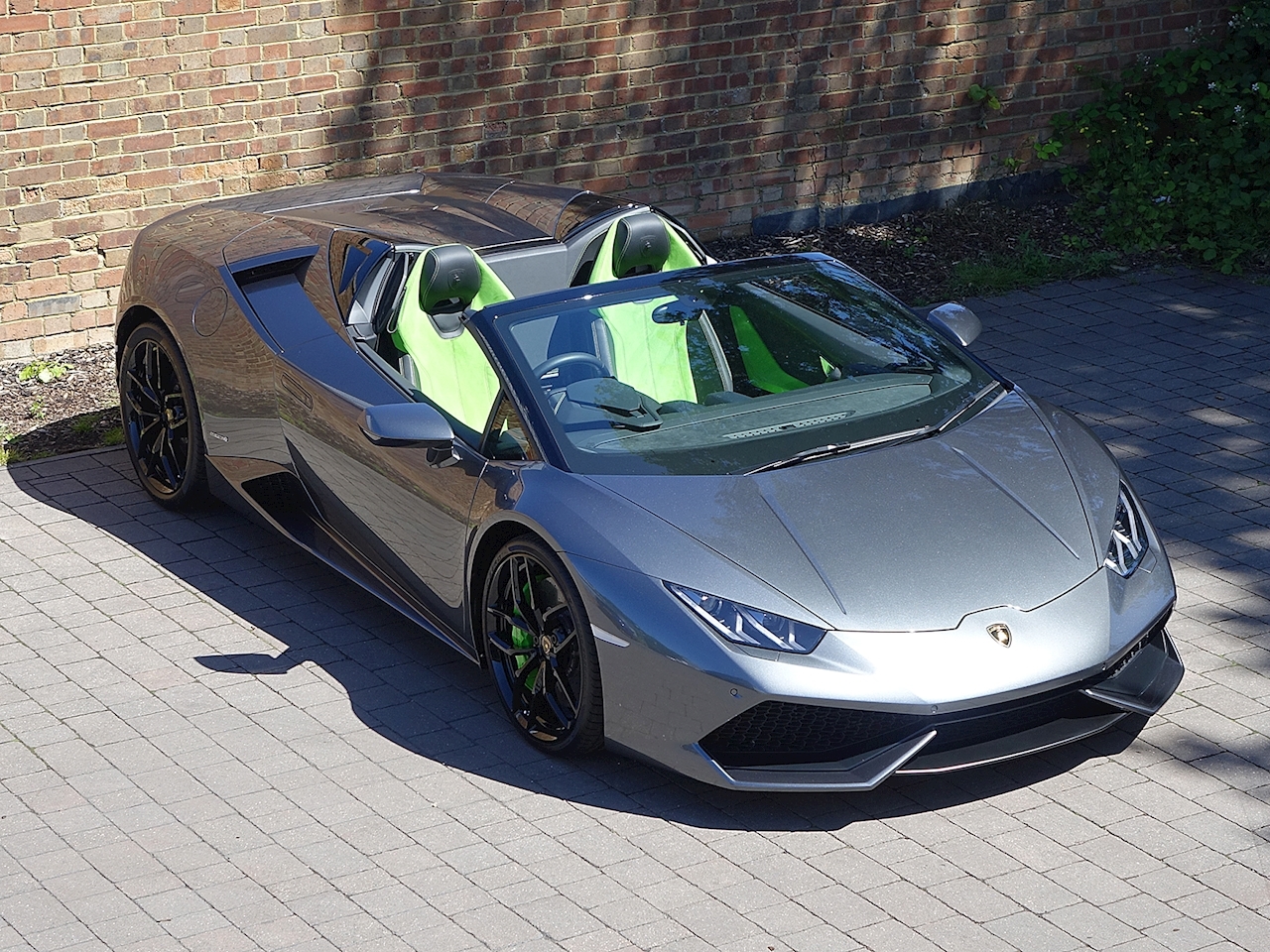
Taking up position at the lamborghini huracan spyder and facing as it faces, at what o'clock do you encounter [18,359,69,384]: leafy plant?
The leafy plant is roughly at 6 o'clock from the lamborghini huracan spyder.

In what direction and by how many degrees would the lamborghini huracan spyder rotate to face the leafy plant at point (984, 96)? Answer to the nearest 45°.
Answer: approximately 135° to its left

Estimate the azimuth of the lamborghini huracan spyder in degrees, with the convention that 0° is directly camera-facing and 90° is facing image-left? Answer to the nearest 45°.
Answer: approximately 315°

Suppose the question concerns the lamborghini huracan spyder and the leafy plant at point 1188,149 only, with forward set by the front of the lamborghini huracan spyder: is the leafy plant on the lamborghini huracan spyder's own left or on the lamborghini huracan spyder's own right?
on the lamborghini huracan spyder's own left

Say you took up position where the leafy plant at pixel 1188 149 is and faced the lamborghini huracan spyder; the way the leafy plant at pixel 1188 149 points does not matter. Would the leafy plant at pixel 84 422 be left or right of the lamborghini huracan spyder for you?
right

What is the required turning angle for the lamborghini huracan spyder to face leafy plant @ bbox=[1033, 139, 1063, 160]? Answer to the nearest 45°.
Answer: approximately 135° to its left

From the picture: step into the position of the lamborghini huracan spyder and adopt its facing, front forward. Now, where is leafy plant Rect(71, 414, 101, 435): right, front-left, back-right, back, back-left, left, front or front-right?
back
